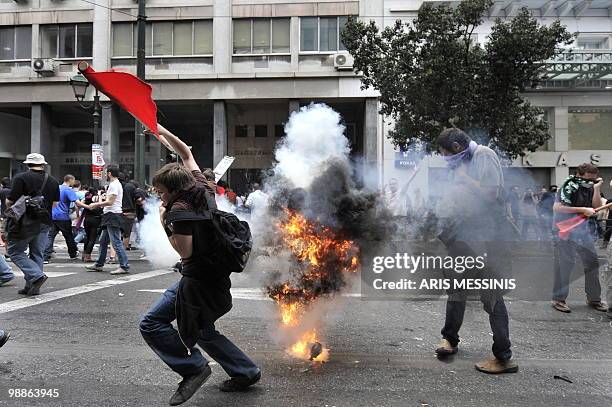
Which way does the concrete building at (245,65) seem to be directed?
toward the camera

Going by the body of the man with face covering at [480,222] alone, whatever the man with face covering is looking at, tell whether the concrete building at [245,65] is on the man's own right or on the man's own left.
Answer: on the man's own right

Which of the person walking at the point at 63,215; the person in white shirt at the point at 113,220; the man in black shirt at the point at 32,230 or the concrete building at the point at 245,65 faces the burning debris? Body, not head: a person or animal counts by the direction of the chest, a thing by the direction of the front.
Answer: the concrete building

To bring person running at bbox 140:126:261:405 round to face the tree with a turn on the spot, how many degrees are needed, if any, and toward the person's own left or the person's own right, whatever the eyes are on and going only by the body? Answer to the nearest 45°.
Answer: approximately 135° to the person's own right

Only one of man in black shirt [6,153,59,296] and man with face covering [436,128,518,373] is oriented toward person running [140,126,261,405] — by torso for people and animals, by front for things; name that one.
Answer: the man with face covering

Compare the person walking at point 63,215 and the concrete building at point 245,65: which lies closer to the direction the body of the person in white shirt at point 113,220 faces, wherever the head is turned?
the person walking

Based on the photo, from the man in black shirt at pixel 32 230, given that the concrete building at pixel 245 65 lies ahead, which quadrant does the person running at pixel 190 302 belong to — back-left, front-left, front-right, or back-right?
back-right

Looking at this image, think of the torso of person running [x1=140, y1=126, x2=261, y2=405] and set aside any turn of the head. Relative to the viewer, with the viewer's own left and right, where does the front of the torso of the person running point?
facing to the left of the viewer

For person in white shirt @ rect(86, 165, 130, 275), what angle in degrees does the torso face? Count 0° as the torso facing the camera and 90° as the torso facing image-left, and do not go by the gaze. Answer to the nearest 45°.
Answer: approximately 90°

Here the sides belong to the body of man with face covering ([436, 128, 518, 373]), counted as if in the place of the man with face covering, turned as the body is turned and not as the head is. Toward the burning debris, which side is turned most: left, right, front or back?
front

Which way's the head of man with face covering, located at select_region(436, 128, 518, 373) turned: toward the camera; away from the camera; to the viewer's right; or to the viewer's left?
to the viewer's left

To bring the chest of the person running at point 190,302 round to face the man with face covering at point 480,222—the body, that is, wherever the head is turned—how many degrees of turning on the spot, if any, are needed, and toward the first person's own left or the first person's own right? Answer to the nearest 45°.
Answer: approximately 180°

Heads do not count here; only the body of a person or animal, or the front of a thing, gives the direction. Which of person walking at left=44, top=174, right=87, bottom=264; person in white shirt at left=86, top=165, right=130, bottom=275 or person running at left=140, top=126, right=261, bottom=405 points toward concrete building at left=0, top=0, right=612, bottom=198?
person walking at left=44, top=174, right=87, bottom=264
